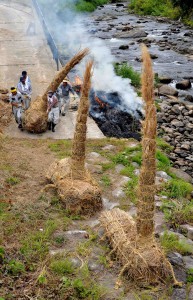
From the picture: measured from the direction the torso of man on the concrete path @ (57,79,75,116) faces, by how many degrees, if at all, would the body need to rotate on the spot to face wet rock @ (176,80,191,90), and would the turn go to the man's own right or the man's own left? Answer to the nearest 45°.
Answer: approximately 135° to the man's own left

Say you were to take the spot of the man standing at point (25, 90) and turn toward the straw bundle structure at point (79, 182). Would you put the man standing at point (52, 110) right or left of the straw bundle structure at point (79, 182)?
left

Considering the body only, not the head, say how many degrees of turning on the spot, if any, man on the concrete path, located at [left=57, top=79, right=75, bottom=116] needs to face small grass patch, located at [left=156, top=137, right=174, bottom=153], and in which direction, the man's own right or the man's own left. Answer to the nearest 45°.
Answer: approximately 90° to the man's own left

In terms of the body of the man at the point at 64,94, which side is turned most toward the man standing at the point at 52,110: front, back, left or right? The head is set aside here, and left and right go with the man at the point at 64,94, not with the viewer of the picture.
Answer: front

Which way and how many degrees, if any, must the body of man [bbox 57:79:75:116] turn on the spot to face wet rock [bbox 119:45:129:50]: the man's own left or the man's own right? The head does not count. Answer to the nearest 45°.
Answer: approximately 180°

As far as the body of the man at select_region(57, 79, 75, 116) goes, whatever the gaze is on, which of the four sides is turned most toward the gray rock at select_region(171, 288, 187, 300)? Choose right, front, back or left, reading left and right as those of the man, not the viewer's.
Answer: front

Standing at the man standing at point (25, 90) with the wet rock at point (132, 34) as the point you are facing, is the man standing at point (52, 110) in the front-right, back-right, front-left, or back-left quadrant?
back-right

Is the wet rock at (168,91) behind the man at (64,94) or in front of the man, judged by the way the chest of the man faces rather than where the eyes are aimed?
behind

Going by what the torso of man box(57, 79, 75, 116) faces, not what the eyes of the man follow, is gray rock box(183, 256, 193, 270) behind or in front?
in front

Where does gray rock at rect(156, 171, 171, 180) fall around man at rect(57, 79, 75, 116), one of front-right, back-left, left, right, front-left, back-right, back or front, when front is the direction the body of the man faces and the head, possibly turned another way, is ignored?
front-left

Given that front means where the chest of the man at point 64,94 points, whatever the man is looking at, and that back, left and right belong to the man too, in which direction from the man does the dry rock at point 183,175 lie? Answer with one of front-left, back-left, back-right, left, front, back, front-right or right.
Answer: front-left

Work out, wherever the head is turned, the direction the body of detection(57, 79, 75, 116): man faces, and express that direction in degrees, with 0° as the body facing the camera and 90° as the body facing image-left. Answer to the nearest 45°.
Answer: approximately 0°

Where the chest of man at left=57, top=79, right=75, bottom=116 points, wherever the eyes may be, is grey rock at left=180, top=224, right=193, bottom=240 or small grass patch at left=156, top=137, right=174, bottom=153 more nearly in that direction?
the grey rock

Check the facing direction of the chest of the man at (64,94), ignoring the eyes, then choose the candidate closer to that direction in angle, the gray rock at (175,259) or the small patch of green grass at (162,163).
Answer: the gray rock
